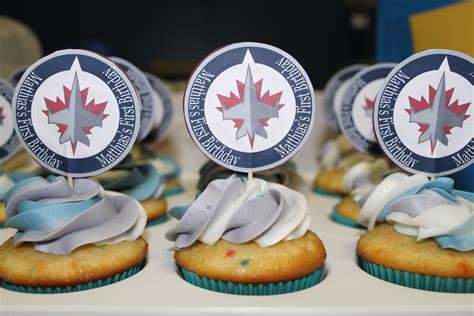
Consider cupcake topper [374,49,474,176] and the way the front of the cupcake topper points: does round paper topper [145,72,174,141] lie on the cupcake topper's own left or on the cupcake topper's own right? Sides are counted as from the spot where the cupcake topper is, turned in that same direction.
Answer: on the cupcake topper's own right

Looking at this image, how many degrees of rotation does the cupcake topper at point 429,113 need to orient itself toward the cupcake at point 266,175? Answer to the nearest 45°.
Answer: approximately 135° to its right

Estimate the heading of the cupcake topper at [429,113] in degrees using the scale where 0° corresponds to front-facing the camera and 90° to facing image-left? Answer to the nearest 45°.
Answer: approximately 0°

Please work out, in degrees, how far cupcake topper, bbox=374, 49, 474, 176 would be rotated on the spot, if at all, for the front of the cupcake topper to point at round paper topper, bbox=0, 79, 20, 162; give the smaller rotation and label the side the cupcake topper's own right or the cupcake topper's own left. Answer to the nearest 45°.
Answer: approximately 90° to the cupcake topper's own right

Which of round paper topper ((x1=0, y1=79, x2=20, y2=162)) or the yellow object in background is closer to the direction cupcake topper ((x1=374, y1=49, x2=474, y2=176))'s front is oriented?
the round paper topper

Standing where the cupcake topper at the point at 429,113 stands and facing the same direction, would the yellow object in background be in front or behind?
behind

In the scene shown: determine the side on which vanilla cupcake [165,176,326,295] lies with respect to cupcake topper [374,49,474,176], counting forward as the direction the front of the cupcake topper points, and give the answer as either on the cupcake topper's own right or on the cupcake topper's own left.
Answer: on the cupcake topper's own right

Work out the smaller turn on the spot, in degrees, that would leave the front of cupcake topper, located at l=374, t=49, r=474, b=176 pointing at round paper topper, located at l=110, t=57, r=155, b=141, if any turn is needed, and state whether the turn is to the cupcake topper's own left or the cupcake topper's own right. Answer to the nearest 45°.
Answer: approximately 90° to the cupcake topper's own right

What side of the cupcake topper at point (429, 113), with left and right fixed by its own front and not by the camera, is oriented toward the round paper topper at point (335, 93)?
back

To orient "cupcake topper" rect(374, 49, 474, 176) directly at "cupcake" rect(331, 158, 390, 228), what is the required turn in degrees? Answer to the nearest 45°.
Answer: approximately 135° to its right
